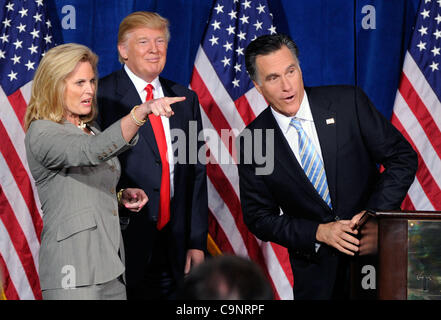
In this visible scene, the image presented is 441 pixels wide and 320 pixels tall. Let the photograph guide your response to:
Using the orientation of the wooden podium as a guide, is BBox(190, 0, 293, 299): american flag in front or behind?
behind

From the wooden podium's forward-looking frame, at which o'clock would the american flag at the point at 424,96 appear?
The american flag is roughly at 6 o'clock from the wooden podium.

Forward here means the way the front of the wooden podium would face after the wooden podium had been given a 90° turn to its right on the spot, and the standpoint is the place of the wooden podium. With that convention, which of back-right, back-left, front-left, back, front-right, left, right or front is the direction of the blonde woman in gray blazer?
front

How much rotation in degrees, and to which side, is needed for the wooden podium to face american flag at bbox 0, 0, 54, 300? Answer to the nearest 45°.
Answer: approximately 135° to its right

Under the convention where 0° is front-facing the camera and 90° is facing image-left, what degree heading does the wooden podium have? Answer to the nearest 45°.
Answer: approximately 0°
